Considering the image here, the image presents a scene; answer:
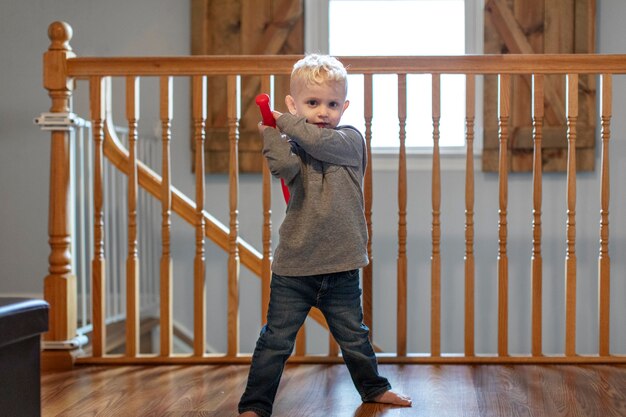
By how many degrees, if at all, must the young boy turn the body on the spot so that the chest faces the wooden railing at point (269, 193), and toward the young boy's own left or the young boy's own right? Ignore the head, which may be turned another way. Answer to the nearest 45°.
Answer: approximately 180°

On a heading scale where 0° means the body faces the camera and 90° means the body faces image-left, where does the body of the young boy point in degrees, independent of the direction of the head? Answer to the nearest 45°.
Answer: approximately 0°

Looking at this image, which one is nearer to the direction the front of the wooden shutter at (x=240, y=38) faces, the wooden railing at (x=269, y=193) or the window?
the wooden railing

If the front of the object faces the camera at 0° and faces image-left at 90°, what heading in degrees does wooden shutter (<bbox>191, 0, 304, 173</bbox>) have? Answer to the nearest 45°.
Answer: approximately 0°

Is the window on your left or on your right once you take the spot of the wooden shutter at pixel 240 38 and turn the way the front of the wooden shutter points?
on your left

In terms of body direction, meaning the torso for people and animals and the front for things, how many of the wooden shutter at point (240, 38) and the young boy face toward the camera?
2

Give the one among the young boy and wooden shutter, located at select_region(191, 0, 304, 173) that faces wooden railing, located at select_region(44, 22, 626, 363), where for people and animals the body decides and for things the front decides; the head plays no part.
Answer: the wooden shutter
